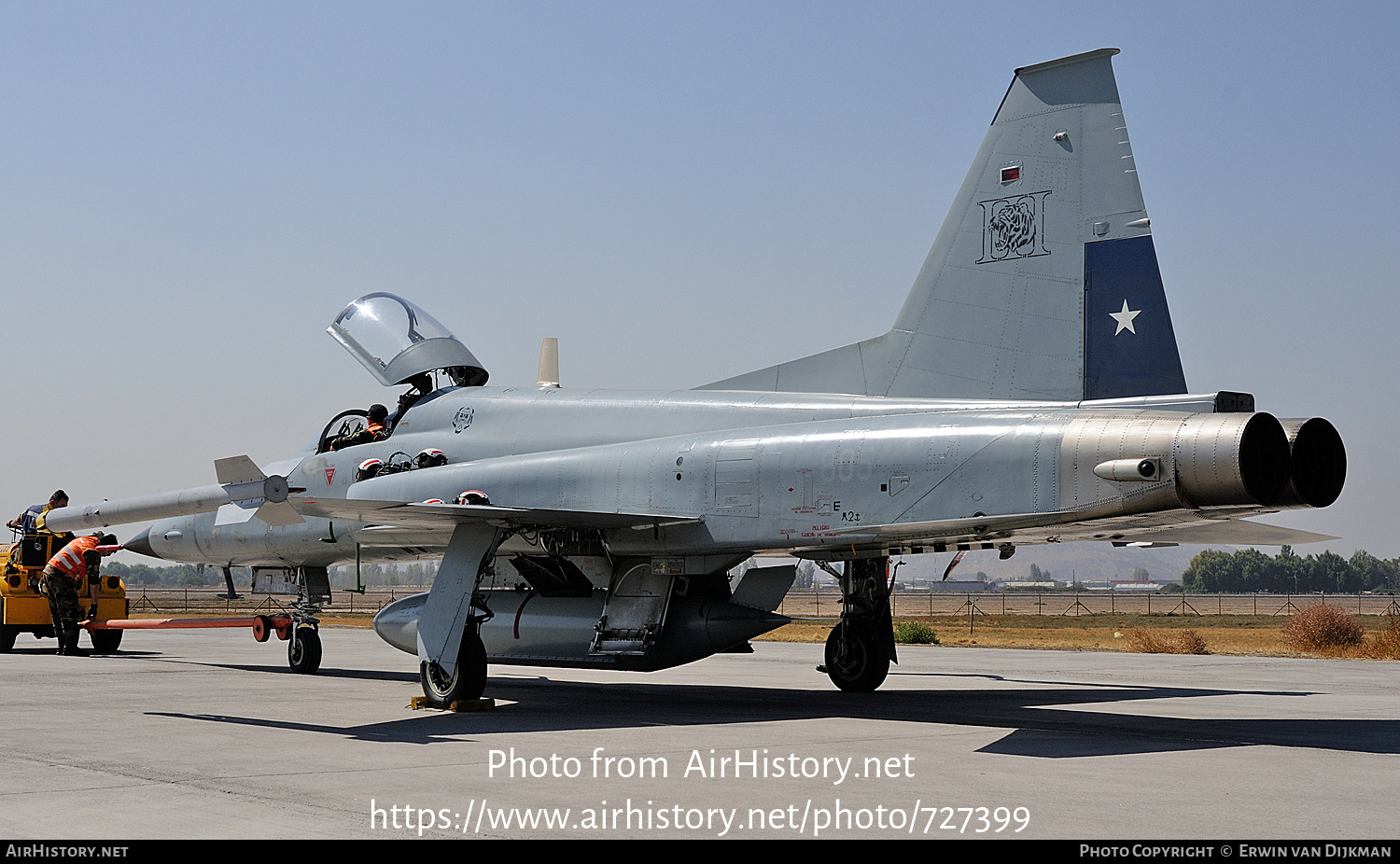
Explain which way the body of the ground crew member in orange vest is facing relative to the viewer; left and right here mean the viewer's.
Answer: facing to the right of the viewer

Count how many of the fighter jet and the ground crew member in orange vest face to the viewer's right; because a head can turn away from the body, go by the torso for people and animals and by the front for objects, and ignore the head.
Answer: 1

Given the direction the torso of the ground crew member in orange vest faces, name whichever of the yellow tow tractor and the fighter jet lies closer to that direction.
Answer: the fighter jet

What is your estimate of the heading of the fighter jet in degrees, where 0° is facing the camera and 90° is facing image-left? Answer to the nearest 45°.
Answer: approximately 135°

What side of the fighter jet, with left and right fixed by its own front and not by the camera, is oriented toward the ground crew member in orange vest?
front

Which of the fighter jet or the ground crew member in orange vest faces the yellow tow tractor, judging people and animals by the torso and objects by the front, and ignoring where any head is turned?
the fighter jet
